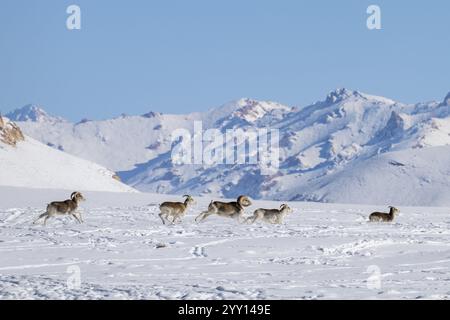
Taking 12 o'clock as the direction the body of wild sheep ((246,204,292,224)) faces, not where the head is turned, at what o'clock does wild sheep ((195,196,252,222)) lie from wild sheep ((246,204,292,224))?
wild sheep ((195,196,252,222)) is roughly at 6 o'clock from wild sheep ((246,204,292,224)).

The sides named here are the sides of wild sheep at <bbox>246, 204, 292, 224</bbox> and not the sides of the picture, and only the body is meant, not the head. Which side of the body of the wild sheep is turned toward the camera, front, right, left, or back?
right

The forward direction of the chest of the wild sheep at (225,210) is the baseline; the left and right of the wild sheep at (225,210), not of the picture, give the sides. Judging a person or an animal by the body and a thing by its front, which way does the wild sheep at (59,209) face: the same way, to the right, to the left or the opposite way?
the same way

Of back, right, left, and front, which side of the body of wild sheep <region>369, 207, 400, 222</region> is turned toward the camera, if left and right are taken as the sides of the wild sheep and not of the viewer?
right

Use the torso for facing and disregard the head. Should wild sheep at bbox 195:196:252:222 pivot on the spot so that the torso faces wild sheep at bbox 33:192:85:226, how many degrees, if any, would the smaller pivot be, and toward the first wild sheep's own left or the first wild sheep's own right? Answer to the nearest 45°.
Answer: approximately 180°

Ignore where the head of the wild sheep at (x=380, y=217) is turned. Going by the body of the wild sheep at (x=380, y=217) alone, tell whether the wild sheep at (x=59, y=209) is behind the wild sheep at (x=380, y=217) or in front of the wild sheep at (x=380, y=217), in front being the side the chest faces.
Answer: behind

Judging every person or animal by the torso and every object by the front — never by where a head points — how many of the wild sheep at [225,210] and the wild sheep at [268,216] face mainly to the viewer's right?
2

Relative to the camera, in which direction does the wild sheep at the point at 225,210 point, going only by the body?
to the viewer's right

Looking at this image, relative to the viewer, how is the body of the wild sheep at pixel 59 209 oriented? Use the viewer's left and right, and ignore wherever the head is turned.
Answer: facing to the right of the viewer

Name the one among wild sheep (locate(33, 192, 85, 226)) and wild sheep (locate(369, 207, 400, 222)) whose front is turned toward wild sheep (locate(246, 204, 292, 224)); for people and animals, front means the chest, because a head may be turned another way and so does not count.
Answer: wild sheep (locate(33, 192, 85, 226))

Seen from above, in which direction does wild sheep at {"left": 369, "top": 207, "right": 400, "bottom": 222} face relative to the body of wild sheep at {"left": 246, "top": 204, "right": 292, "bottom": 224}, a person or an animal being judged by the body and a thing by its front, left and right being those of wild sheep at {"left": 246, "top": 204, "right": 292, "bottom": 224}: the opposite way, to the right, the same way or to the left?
the same way

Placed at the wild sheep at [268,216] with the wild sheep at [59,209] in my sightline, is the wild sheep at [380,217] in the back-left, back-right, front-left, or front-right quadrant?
back-right

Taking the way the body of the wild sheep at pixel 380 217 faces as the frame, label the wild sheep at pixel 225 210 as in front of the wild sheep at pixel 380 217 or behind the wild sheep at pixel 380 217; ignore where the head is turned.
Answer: behind

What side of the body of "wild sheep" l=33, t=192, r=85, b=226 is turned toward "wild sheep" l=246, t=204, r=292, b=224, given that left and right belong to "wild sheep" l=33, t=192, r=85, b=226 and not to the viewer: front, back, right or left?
front

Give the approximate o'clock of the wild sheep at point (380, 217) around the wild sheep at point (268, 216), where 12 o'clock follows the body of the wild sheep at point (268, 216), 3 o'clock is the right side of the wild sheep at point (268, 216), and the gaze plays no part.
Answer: the wild sheep at point (380, 217) is roughly at 11 o'clock from the wild sheep at point (268, 216).

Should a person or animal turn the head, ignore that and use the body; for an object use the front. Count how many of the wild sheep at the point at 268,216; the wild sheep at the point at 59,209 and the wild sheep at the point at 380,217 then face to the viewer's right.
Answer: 3

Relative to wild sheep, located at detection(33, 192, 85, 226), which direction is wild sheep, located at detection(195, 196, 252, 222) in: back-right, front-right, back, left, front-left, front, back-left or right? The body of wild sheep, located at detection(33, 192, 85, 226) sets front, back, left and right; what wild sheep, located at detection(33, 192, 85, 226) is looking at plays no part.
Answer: front
